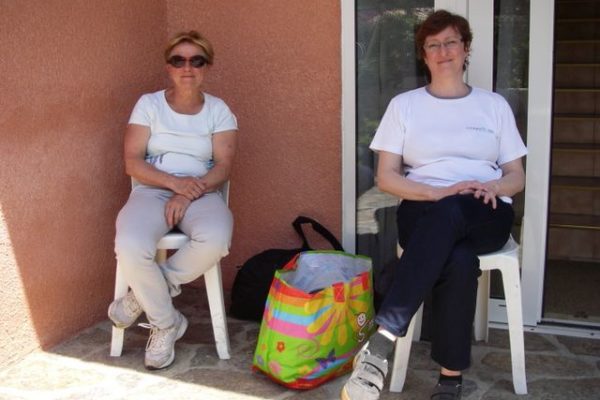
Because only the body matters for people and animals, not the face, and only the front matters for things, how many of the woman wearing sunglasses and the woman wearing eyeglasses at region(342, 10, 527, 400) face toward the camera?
2

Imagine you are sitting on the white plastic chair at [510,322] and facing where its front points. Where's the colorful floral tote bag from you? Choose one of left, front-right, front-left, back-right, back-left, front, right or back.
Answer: right

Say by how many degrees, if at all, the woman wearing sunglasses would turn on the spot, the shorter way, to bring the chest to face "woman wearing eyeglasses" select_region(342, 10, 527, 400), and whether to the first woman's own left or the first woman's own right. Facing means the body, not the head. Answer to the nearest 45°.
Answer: approximately 45° to the first woman's own left

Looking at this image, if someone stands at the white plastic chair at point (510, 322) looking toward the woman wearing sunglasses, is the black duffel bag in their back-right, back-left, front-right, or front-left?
front-right

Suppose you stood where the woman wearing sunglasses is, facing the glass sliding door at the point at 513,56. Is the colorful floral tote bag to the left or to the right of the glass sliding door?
right

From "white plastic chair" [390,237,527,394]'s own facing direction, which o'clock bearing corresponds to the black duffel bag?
The black duffel bag is roughly at 4 o'clock from the white plastic chair.

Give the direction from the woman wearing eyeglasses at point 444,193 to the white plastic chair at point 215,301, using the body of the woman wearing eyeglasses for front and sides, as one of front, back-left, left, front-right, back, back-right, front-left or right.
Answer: right

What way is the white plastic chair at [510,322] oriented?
toward the camera

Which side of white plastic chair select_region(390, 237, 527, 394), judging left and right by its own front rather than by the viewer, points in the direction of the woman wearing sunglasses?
right

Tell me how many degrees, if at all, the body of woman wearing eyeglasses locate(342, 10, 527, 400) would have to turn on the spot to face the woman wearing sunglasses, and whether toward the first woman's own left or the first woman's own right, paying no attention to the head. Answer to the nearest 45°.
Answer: approximately 90° to the first woman's own right

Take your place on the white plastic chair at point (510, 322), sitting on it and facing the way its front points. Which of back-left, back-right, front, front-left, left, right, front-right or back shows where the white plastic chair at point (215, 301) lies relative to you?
right

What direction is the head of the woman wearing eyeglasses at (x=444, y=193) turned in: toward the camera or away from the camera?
toward the camera

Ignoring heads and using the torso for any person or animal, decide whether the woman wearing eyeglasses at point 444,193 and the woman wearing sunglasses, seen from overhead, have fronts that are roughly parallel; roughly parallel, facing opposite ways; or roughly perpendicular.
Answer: roughly parallel
